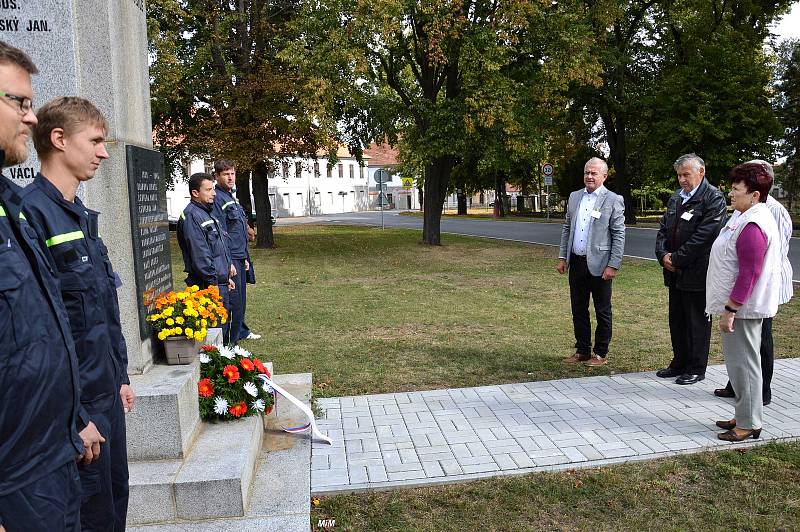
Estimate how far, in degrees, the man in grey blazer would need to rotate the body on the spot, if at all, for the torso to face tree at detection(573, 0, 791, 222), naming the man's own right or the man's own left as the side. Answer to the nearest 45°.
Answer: approximately 135° to the man's own right

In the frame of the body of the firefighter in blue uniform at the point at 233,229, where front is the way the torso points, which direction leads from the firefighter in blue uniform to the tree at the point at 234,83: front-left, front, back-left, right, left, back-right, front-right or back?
back-left

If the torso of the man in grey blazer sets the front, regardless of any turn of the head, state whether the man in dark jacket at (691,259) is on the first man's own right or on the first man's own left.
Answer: on the first man's own left

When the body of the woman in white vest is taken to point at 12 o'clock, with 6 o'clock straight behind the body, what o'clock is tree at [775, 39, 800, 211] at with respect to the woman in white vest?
The tree is roughly at 3 o'clock from the woman in white vest.

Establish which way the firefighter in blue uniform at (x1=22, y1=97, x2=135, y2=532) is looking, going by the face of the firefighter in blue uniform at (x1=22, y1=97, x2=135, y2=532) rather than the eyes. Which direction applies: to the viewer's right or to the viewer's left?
to the viewer's right

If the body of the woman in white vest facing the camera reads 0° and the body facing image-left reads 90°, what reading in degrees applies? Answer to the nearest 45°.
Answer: approximately 90°

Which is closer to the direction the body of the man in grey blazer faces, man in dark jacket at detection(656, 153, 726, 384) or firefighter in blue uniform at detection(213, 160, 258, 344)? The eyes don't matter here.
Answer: the firefighter in blue uniform

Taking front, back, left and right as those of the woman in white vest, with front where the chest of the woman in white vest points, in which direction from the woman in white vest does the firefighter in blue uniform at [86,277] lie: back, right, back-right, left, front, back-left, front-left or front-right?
front-left

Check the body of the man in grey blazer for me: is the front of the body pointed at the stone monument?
yes

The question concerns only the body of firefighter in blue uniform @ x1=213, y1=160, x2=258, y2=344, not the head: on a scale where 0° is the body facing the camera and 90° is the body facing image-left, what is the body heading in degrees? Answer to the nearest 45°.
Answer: approximately 315°

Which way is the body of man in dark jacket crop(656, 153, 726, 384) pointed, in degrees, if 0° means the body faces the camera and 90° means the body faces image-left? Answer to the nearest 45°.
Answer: approximately 45°

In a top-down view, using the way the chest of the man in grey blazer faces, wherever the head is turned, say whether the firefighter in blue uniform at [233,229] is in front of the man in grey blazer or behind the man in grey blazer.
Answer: in front

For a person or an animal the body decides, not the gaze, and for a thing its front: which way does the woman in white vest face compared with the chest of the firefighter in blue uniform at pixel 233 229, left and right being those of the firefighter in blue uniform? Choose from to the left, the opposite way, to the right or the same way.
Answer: the opposite way

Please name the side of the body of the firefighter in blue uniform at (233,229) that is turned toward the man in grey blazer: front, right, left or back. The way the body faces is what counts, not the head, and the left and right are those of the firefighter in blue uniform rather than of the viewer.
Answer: front

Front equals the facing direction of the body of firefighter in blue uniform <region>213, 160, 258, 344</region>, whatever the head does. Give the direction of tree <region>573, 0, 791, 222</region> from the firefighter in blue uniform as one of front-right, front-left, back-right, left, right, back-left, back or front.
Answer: left

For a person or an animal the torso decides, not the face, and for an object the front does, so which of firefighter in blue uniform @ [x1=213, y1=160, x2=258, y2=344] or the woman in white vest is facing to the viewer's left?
the woman in white vest
